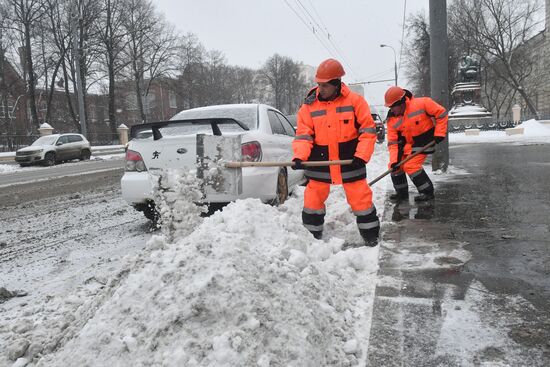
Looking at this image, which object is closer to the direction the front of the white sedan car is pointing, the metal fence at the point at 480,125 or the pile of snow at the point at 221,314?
the metal fence

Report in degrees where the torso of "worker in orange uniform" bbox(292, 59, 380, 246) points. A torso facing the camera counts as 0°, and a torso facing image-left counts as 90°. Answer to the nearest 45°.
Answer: approximately 0°

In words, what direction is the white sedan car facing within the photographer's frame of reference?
facing away from the viewer and to the right of the viewer

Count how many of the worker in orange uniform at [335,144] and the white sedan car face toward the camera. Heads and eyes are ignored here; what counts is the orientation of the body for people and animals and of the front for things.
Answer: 1

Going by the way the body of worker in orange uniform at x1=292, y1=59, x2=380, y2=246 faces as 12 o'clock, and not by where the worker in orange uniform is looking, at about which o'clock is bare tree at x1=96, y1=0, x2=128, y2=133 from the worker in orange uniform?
The bare tree is roughly at 5 o'clock from the worker in orange uniform.

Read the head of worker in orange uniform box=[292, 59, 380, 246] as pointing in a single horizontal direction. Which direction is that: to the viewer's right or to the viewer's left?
to the viewer's left

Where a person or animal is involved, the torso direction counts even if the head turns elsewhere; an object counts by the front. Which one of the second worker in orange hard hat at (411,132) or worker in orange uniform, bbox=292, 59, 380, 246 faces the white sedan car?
the second worker in orange hard hat

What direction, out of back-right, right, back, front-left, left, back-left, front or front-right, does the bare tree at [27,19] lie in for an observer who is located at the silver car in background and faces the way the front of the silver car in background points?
back-right

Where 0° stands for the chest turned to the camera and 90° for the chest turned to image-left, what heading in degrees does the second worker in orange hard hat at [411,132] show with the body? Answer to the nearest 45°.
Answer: approximately 45°
